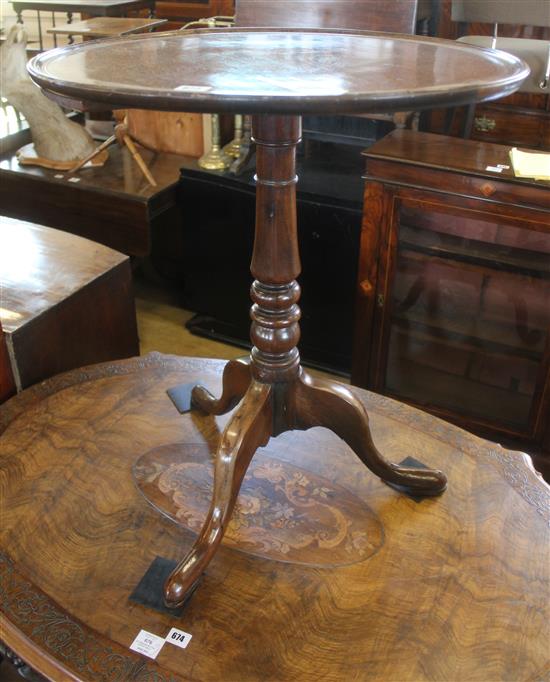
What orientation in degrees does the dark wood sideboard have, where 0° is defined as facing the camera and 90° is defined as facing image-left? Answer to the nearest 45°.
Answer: approximately 45°

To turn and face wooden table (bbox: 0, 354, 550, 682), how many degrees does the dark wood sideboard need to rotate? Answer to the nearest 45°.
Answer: approximately 45° to its left

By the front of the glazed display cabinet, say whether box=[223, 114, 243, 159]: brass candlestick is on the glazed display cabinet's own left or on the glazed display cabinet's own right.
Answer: on the glazed display cabinet's own right

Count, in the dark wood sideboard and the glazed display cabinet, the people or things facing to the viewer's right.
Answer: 0

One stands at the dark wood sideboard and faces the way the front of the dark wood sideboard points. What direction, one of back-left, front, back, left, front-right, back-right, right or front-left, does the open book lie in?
left

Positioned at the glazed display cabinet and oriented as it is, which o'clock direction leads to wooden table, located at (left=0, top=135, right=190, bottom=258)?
The wooden table is roughly at 2 o'clock from the glazed display cabinet.

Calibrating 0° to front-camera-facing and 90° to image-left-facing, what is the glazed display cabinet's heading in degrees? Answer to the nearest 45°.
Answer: approximately 45°

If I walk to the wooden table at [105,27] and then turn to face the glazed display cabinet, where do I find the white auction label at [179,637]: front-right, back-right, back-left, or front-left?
front-right

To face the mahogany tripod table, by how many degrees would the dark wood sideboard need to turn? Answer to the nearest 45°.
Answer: approximately 45° to its left

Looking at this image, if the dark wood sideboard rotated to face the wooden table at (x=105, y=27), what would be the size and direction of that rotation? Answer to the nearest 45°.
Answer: approximately 90° to its right

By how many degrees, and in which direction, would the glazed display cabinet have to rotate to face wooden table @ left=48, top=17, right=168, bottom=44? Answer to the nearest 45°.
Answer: approximately 90° to its right

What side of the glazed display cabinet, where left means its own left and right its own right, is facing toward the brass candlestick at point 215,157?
right

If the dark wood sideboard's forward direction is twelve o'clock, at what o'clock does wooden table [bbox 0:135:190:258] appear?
The wooden table is roughly at 2 o'clock from the dark wood sideboard.
